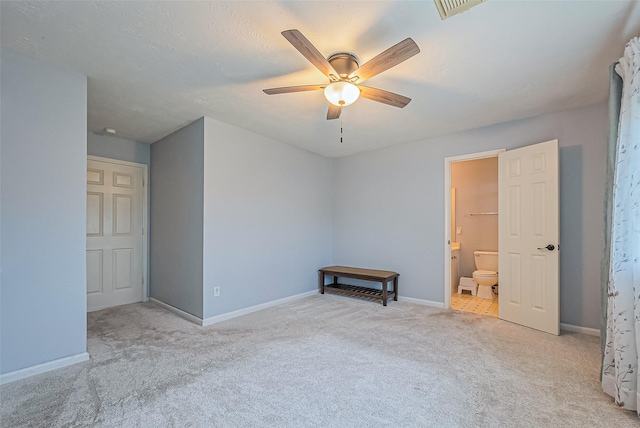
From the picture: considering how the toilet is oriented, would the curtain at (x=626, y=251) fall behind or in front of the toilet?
in front

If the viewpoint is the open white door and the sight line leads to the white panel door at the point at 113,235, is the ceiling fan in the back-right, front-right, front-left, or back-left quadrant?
front-left

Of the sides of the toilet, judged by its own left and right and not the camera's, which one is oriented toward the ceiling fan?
front

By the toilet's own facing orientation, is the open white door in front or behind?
in front

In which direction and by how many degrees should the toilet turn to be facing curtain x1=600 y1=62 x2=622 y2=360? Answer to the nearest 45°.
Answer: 0° — it already faces it

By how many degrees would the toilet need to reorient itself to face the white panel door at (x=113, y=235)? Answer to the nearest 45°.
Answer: approximately 45° to its right

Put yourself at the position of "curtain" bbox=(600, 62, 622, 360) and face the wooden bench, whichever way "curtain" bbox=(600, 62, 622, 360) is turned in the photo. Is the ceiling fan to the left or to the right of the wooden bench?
left

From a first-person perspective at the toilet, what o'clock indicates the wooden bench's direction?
The wooden bench is roughly at 2 o'clock from the toilet.

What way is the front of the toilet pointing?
toward the camera

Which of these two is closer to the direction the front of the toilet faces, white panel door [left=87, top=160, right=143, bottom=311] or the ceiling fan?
the ceiling fan

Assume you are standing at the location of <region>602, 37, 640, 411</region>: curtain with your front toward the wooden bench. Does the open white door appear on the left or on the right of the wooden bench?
right
